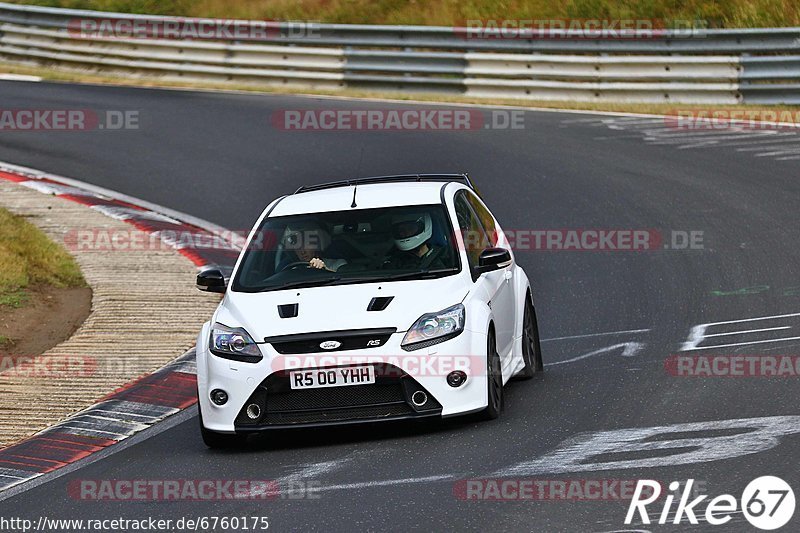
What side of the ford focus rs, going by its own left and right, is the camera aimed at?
front

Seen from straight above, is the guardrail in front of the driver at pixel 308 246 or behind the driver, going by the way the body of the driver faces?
behind

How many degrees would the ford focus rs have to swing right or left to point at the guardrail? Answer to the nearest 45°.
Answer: approximately 180°

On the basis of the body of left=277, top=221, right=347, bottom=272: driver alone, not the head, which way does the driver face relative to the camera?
toward the camera

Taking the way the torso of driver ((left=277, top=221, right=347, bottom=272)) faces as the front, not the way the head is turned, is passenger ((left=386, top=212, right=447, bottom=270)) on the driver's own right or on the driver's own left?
on the driver's own left
